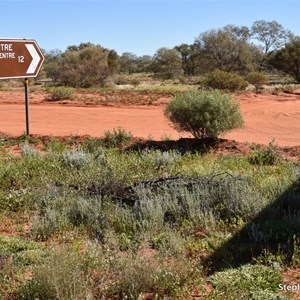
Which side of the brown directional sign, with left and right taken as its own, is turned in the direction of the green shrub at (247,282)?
front

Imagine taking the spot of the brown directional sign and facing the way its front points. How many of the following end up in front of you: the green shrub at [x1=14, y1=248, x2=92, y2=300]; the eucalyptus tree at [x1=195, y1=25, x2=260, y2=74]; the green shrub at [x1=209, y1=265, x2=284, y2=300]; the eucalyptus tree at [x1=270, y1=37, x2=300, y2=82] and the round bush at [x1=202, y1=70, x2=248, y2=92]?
2

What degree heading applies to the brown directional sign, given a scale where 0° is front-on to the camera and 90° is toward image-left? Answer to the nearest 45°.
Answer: approximately 0°

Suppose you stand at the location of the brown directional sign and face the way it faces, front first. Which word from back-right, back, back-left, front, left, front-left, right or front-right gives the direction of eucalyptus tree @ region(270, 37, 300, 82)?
back-left

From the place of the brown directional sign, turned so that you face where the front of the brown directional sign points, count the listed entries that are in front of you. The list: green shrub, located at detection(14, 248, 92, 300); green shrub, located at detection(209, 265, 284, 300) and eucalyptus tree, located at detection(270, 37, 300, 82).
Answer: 2

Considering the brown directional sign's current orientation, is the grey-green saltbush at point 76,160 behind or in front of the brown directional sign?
in front

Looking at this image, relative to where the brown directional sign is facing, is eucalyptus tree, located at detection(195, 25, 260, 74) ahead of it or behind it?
behind

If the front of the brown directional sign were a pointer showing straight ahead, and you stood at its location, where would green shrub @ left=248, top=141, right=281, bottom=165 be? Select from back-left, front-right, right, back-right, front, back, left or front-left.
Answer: front-left

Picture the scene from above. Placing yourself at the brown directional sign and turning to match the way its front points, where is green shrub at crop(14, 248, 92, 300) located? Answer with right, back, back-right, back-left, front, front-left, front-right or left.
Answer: front

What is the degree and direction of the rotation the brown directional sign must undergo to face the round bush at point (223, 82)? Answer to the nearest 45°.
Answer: approximately 135° to its left

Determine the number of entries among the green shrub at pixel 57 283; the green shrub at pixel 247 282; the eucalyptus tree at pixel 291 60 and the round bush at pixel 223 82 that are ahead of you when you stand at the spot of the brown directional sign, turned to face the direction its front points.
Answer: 2

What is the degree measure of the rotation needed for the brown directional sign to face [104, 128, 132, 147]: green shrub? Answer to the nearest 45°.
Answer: approximately 90° to its left
